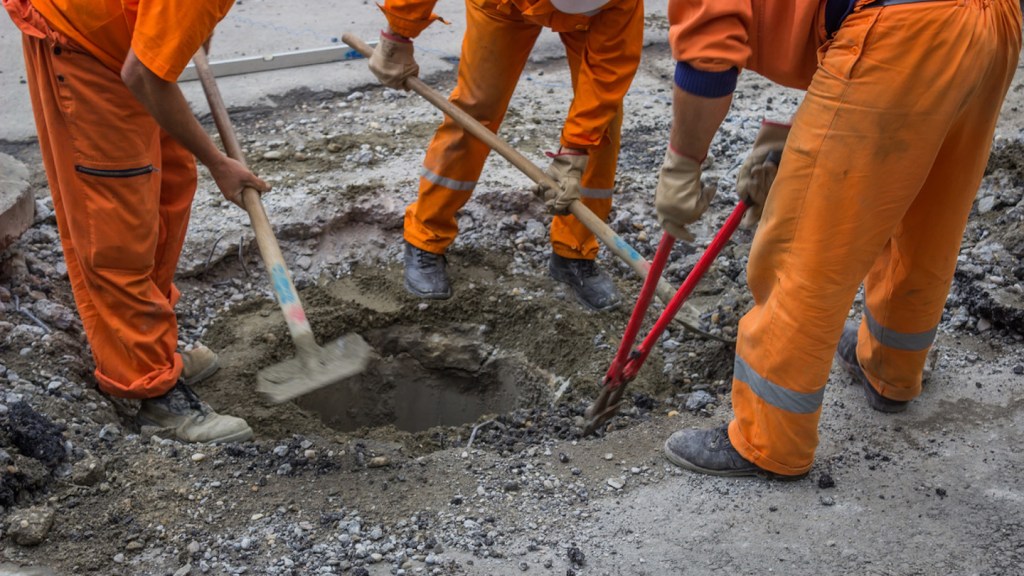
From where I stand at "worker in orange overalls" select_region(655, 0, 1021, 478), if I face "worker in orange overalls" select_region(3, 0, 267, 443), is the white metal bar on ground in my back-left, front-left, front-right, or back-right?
front-right

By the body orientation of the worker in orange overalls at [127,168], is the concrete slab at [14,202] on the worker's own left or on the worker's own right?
on the worker's own left

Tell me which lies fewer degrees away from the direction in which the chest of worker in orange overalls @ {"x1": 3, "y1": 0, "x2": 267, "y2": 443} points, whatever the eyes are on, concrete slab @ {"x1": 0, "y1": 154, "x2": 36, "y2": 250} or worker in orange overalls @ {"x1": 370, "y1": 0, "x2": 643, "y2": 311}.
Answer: the worker in orange overalls

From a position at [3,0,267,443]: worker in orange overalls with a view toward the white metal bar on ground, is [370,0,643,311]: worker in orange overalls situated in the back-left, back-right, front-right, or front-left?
front-right

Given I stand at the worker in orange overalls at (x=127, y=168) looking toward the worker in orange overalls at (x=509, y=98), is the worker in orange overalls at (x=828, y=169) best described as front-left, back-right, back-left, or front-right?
front-right

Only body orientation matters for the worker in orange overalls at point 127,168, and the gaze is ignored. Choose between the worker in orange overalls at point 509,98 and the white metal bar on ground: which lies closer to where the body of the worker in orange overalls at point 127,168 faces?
the worker in orange overalls

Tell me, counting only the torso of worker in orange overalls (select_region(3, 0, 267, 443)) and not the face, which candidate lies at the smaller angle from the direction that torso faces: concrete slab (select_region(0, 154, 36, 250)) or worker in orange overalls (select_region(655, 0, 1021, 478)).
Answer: the worker in orange overalls

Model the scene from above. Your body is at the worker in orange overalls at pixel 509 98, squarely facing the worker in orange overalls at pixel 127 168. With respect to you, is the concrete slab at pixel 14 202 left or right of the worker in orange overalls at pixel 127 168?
right

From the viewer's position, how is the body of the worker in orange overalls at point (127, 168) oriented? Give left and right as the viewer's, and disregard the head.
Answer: facing to the right of the viewer

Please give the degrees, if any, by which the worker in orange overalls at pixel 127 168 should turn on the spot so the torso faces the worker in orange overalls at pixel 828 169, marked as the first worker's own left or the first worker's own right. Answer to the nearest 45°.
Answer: approximately 45° to the first worker's own right

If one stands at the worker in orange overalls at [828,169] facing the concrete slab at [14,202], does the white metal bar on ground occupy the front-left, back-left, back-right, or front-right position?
front-right

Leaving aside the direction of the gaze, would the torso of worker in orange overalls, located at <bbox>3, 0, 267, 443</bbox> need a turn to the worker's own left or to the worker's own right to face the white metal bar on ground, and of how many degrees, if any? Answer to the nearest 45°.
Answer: approximately 90° to the worker's own left
